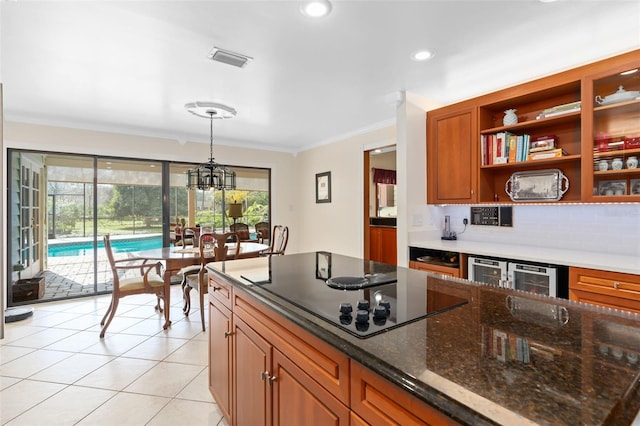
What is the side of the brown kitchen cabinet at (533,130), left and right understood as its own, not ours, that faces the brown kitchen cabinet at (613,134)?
left

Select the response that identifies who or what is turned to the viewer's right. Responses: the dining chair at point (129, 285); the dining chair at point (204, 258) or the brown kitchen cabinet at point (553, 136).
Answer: the dining chair at point (129, 285)

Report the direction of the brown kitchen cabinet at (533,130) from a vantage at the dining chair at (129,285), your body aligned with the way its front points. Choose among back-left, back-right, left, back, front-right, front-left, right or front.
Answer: front-right

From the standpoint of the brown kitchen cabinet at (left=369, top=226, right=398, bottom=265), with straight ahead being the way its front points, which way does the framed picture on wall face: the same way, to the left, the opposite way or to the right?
the same way

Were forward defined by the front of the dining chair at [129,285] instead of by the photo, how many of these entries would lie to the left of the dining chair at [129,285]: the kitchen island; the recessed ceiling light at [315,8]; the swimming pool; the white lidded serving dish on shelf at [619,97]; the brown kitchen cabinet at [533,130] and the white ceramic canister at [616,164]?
1

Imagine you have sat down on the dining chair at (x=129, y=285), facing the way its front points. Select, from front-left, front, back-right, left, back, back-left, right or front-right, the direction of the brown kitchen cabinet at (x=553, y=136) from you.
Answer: front-right

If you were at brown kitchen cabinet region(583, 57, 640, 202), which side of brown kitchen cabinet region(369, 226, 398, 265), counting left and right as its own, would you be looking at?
left

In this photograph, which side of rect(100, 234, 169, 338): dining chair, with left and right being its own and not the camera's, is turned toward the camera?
right

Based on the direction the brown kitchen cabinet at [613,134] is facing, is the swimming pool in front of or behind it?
in front

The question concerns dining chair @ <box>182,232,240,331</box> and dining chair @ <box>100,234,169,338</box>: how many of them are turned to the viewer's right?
1

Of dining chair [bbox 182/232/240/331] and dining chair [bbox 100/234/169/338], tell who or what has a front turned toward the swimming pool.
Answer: dining chair [bbox 182/232/240/331]

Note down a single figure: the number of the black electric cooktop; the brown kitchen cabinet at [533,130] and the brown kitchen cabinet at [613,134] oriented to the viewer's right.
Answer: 0

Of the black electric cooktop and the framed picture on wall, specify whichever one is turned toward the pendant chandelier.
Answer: the framed picture on wall

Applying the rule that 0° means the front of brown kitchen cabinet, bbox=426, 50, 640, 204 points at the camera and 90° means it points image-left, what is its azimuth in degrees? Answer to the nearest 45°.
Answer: approximately 45°

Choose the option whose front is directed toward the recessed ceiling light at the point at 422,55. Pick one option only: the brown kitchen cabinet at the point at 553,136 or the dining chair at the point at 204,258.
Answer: the brown kitchen cabinet
